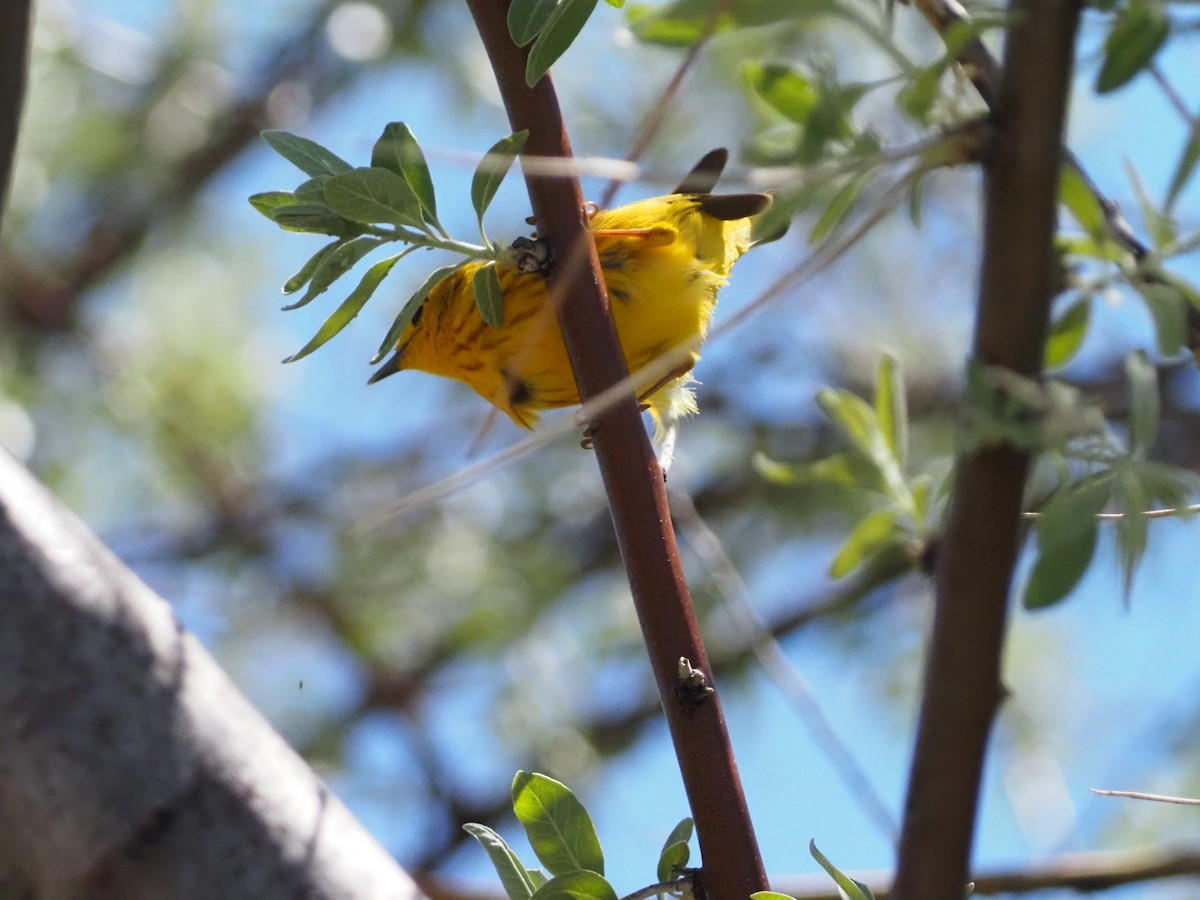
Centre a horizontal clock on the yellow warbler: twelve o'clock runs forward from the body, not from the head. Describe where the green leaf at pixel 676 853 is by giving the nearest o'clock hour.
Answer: The green leaf is roughly at 9 o'clock from the yellow warbler.

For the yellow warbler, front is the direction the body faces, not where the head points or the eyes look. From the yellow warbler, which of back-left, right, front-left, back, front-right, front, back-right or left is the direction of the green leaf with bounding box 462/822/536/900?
left

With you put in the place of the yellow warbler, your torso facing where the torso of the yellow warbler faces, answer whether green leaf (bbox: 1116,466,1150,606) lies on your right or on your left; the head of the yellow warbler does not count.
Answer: on your left

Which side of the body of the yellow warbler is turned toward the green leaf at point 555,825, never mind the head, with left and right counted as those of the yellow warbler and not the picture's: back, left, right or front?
left

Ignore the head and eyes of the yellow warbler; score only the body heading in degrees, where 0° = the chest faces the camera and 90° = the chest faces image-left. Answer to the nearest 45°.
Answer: approximately 90°

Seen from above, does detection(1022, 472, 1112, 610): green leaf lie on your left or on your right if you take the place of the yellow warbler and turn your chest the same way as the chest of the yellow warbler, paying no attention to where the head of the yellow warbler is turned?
on your left
